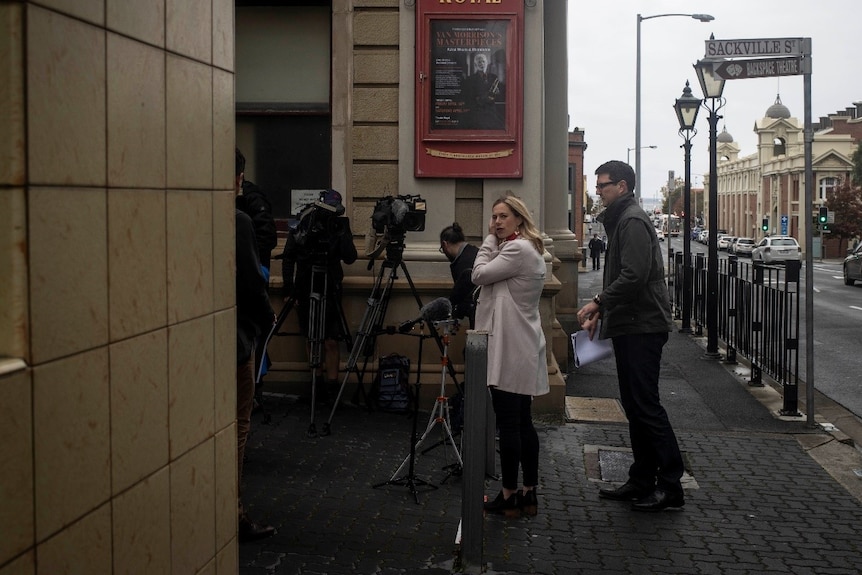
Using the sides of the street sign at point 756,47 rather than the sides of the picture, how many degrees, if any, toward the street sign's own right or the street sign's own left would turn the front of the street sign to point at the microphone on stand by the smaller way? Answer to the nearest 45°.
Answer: approximately 45° to the street sign's own right

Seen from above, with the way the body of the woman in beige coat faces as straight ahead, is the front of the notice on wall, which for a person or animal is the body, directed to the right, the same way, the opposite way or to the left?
to the left

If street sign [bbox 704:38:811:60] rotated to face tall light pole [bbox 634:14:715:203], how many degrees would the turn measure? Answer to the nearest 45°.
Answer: approximately 180°

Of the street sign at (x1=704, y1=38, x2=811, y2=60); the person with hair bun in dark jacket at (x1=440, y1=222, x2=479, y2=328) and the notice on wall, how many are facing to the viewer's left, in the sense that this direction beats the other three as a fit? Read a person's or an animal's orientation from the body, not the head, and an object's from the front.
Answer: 1

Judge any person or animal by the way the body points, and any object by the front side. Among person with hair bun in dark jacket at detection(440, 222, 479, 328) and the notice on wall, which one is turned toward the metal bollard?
the notice on wall

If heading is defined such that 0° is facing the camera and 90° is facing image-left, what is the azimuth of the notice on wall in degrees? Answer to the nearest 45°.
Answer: approximately 0°

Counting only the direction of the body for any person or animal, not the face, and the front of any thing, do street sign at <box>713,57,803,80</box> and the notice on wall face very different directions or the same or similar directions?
same or similar directions

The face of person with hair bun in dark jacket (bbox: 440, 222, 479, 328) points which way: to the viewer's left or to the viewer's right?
to the viewer's left

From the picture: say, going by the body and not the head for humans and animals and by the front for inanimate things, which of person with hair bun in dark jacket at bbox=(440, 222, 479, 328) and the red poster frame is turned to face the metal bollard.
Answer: the red poster frame

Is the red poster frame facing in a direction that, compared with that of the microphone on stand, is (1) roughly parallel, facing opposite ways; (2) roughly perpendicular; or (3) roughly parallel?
roughly perpendicular
